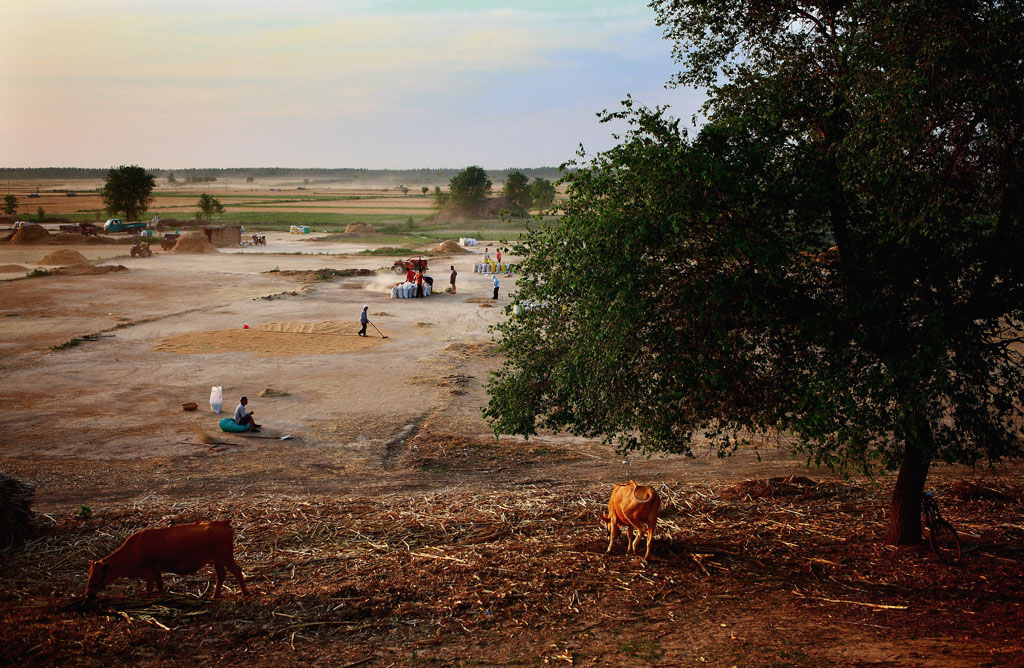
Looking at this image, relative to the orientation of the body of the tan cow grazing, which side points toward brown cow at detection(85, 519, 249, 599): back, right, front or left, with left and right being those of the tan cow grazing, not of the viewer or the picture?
left

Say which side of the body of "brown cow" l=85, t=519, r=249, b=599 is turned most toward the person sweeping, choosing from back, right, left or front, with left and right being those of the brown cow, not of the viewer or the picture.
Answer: right

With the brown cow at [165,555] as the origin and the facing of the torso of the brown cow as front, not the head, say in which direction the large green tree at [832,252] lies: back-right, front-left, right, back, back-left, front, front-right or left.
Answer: back

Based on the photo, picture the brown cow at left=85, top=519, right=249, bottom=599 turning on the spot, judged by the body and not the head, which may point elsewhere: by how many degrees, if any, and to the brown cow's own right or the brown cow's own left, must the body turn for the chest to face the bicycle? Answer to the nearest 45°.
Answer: approximately 180°

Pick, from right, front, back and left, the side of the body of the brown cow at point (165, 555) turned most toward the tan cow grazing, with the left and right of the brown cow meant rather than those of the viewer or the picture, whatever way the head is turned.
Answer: back

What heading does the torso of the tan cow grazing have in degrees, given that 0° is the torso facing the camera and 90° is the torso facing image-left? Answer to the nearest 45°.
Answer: approximately 135°

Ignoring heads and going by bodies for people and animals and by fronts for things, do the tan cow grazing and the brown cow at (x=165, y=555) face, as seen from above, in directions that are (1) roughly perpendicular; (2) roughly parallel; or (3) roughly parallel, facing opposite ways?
roughly perpendicular

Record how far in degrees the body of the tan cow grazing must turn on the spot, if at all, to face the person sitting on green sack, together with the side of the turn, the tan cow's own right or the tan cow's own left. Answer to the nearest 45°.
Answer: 0° — it already faces them

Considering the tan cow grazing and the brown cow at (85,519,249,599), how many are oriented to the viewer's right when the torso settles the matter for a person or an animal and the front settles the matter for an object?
0

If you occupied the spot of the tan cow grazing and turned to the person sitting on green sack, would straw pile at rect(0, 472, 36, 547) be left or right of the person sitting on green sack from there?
left

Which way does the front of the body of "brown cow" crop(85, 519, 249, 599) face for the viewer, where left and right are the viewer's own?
facing to the left of the viewer
